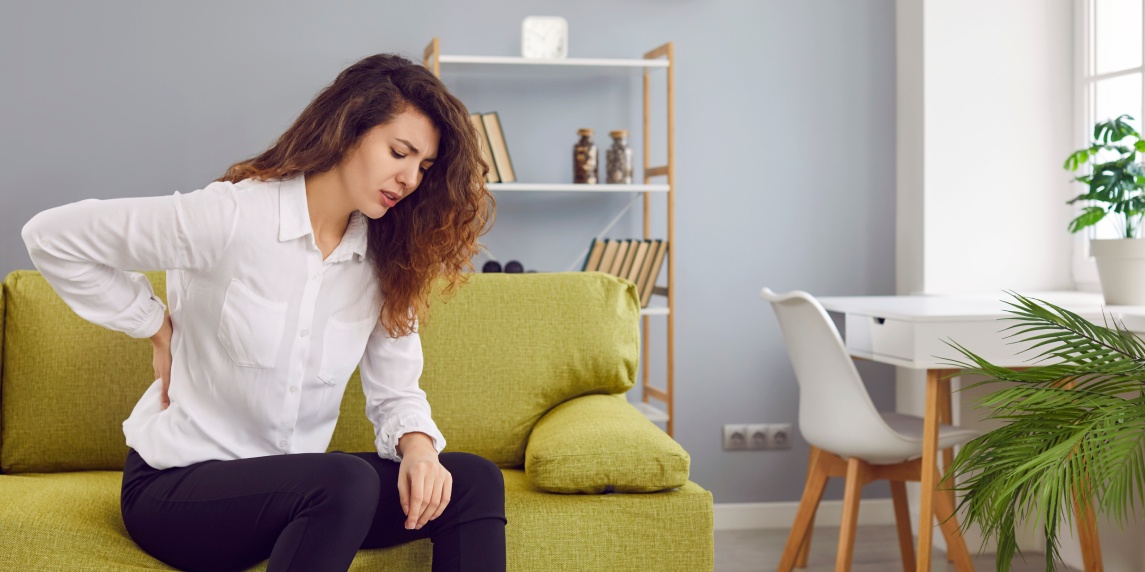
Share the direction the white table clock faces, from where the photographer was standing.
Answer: facing the viewer

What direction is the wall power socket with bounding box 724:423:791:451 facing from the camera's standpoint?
toward the camera

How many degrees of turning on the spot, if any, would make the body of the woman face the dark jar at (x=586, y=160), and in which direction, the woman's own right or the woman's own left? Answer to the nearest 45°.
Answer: approximately 90° to the woman's own left

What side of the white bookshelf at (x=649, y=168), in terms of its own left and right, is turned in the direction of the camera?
front

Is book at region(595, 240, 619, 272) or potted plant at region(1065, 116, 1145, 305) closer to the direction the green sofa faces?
the potted plant

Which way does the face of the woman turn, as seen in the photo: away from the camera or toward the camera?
toward the camera

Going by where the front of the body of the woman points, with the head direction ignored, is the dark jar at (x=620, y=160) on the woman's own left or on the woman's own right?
on the woman's own left

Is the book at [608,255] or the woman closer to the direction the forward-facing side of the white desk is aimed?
the woman

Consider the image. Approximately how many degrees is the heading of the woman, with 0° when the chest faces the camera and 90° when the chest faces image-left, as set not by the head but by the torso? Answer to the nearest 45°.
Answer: approximately 315°

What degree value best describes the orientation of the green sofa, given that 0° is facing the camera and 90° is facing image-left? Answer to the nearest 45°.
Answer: approximately 0°
